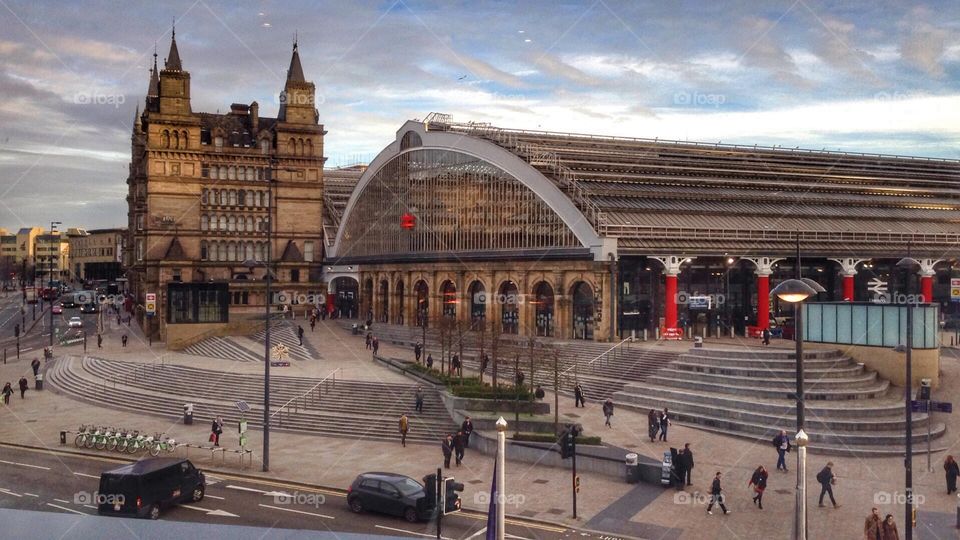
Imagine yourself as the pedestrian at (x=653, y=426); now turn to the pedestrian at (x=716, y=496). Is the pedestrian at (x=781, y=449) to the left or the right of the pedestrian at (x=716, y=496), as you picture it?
left

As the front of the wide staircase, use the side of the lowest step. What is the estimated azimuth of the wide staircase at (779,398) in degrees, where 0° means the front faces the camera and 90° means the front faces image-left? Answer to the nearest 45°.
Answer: approximately 45°

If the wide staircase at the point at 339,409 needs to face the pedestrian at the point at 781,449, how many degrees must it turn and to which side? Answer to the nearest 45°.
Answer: approximately 90° to its left

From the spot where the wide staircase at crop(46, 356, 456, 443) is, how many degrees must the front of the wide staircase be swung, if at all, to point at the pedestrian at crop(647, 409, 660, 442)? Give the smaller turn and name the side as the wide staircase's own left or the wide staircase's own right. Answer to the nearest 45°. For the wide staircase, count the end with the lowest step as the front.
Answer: approximately 90° to the wide staircase's own left

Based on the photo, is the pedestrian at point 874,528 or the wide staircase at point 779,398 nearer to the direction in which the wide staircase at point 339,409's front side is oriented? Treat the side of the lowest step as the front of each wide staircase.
the pedestrian

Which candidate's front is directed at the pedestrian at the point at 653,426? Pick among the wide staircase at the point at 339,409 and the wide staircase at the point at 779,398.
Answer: the wide staircase at the point at 779,398

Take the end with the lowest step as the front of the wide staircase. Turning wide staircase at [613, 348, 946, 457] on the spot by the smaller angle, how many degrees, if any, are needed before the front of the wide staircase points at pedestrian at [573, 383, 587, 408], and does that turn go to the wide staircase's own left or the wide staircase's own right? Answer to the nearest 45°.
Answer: approximately 45° to the wide staircase's own right

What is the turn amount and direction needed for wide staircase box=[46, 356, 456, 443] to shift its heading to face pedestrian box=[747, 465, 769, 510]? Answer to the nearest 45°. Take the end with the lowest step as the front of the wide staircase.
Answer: approximately 90° to its left

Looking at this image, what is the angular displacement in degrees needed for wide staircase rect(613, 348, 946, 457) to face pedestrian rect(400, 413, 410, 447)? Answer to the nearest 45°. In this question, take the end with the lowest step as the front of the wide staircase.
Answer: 0° — it already faces them

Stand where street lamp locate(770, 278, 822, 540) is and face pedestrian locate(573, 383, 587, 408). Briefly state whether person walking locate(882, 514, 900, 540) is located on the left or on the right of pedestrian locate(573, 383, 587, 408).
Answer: right
